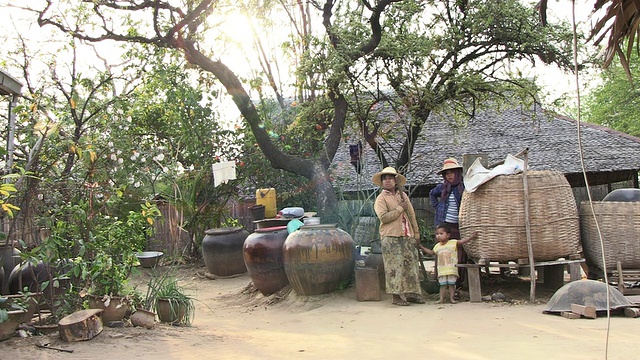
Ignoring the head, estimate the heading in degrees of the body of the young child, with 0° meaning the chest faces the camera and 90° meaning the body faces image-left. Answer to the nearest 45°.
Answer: approximately 45°

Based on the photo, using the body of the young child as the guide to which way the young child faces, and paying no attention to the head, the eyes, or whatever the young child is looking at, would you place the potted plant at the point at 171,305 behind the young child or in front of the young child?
in front

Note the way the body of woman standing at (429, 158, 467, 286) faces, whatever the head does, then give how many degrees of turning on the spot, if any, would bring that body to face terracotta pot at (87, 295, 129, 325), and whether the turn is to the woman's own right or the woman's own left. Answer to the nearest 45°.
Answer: approximately 45° to the woman's own right

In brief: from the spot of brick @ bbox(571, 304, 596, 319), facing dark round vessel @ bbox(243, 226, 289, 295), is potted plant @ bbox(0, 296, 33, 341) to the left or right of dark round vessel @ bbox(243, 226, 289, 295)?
left

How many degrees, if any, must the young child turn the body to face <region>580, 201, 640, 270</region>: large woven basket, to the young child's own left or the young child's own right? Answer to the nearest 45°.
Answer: approximately 135° to the young child's own left

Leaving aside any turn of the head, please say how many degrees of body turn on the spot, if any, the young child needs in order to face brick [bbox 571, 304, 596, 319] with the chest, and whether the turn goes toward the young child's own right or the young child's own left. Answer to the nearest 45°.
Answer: approximately 90° to the young child's own left

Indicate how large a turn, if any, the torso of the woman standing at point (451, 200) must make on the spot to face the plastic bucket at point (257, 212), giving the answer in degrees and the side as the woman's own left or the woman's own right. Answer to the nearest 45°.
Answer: approximately 135° to the woman's own right

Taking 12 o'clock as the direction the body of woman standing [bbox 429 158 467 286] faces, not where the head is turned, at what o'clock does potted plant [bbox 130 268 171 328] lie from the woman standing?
The potted plant is roughly at 2 o'clock from the woman standing.

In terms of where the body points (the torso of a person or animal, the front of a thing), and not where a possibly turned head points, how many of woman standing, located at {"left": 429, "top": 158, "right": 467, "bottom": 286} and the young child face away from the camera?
0

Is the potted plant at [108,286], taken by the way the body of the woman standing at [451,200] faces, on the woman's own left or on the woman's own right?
on the woman's own right

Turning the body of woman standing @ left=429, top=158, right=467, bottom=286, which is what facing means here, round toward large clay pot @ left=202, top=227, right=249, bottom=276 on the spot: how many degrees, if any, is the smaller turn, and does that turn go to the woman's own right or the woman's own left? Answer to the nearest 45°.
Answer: approximately 135° to the woman's own right
